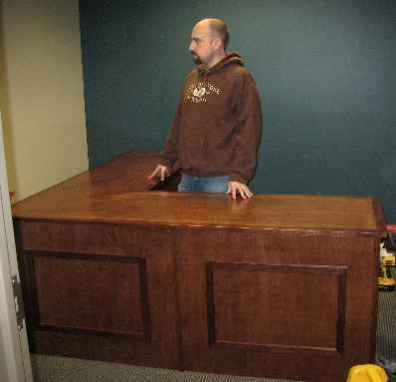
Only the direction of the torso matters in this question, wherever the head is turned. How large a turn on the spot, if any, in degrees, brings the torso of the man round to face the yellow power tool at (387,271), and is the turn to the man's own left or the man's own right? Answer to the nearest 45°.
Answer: approximately 135° to the man's own left

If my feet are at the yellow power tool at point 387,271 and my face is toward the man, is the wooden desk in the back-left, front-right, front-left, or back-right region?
front-left

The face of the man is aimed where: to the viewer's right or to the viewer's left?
to the viewer's left

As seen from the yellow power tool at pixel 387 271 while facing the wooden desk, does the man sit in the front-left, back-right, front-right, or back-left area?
front-right

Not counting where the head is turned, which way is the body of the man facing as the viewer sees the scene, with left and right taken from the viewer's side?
facing the viewer and to the left of the viewer
